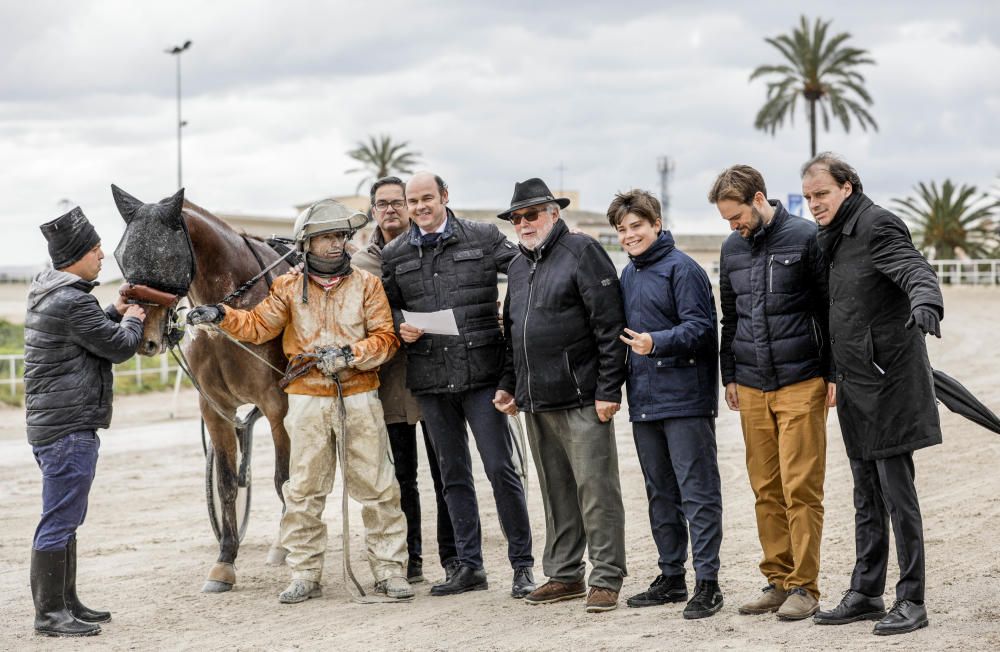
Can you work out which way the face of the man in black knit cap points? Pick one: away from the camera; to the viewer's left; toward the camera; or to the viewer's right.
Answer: to the viewer's right

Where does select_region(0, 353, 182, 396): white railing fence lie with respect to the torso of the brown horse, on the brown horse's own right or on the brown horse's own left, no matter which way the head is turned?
on the brown horse's own right

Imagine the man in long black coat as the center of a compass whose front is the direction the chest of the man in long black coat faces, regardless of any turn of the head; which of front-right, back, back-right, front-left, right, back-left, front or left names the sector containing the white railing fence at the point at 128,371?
right

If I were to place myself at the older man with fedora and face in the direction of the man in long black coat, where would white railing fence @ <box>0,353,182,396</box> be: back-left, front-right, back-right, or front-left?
back-left

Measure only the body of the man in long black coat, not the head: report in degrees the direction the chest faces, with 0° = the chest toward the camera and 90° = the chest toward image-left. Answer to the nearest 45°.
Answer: approximately 45°

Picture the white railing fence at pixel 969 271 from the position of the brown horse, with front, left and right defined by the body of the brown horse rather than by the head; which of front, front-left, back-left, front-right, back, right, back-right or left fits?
back

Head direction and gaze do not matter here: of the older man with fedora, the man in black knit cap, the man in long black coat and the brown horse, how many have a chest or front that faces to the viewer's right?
1

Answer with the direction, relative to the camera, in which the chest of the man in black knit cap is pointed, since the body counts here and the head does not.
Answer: to the viewer's right

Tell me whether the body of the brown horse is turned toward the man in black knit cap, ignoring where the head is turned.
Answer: yes
